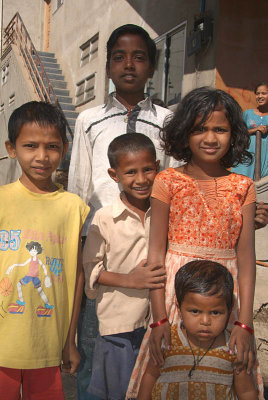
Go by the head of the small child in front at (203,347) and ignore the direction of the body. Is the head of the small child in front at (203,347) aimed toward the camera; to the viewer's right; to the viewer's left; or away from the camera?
toward the camera

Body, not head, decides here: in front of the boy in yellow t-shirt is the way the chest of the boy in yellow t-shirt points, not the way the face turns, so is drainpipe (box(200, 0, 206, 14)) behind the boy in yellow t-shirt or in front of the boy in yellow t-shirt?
behind

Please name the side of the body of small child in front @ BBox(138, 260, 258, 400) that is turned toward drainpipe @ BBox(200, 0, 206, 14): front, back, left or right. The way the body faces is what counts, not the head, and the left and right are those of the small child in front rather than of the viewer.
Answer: back

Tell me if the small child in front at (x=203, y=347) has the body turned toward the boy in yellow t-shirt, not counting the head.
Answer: no

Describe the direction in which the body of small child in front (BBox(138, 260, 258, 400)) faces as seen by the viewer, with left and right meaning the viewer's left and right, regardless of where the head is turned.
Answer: facing the viewer

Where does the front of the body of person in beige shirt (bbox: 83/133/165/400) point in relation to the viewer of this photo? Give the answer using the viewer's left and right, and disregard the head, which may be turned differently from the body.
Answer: facing the viewer and to the right of the viewer

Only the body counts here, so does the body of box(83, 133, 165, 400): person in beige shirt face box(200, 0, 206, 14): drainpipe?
no

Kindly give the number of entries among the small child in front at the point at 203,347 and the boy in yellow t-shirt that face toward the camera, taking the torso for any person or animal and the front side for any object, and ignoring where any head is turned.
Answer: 2

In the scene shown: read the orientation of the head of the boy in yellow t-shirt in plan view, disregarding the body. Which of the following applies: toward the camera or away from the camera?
toward the camera

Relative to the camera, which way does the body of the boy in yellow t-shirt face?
toward the camera

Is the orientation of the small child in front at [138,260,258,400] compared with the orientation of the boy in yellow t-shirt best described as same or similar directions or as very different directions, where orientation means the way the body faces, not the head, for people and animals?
same or similar directions

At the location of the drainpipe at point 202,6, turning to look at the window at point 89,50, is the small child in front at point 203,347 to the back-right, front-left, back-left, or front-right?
back-left

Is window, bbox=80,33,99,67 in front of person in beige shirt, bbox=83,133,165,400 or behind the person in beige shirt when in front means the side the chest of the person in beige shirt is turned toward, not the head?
behind

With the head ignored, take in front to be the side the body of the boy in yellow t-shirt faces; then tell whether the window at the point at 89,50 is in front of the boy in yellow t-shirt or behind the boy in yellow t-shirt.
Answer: behind
